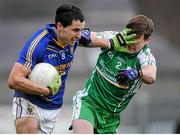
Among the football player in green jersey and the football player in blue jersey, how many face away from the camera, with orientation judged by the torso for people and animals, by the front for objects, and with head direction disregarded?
0

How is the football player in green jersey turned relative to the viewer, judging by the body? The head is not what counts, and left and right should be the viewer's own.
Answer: facing the viewer and to the left of the viewer

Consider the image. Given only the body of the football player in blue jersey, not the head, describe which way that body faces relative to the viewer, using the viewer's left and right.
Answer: facing the viewer and to the right of the viewer
